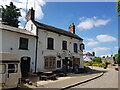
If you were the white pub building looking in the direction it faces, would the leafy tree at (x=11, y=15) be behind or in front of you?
behind

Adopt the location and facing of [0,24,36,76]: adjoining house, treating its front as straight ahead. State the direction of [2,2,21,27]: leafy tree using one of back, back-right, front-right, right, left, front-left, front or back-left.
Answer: back-left

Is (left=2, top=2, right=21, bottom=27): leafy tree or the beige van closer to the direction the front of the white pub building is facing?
the beige van

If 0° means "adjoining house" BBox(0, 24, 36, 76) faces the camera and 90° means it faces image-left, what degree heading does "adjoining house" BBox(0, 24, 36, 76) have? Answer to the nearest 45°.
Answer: approximately 315°

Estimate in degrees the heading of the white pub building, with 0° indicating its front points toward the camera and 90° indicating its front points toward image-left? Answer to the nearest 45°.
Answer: approximately 315°
